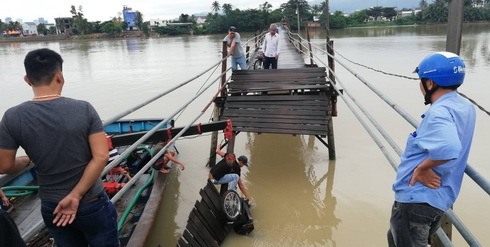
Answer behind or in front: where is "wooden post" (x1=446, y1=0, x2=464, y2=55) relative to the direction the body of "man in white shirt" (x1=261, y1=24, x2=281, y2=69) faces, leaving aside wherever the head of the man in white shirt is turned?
in front

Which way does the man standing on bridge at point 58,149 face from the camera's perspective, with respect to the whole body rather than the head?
away from the camera

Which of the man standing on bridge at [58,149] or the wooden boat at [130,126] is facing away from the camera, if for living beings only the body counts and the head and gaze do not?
the man standing on bridge

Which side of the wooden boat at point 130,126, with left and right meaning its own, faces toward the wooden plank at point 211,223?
right

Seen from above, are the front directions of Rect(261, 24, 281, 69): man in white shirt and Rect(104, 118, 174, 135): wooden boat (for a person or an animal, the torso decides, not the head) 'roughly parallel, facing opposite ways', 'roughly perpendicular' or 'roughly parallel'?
roughly perpendicular

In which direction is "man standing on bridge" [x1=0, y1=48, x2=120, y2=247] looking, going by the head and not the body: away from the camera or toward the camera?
away from the camera

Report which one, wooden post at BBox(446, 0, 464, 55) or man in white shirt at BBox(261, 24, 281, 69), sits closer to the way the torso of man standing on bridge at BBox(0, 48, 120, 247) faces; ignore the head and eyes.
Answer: the man in white shirt

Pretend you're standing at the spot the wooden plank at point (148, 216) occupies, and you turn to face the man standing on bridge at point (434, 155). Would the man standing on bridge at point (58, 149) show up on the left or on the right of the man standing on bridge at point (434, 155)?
right

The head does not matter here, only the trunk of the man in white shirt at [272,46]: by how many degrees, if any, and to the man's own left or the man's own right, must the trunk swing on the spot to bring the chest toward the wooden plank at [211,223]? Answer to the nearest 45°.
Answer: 0° — they already face it

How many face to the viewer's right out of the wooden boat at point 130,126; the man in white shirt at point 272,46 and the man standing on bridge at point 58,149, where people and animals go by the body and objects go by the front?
1

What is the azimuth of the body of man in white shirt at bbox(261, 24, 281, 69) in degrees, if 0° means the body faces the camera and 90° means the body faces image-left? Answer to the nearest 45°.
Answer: approximately 0°
